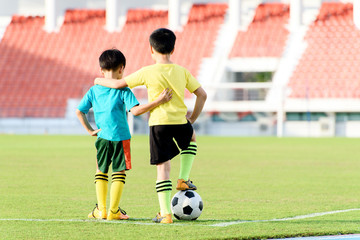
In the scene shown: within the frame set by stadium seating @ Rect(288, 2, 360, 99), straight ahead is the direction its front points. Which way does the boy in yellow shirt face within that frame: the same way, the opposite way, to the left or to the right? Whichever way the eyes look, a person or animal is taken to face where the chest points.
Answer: the opposite way

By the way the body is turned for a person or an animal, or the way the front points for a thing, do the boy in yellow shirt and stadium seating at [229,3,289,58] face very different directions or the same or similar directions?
very different directions

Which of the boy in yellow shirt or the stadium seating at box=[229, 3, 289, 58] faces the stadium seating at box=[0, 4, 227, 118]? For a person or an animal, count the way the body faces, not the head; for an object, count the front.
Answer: the boy in yellow shirt

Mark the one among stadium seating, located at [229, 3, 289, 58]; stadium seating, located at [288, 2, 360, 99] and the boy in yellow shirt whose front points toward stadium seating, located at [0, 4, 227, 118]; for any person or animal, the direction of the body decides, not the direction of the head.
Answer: the boy in yellow shirt

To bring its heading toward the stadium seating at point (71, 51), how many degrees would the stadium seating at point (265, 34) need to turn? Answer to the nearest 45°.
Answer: approximately 90° to its right

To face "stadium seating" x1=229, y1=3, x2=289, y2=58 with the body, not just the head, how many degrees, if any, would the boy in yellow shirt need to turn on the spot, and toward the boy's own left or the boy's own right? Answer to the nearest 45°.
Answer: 0° — they already face it

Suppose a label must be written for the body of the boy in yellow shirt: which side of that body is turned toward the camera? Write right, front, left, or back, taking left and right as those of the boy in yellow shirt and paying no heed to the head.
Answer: back

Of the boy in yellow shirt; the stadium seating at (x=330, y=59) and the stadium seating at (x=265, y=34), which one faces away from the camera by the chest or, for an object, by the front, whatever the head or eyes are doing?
the boy in yellow shirt

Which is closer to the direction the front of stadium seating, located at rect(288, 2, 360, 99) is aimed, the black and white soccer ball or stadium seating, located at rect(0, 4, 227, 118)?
the black and white soccer ball

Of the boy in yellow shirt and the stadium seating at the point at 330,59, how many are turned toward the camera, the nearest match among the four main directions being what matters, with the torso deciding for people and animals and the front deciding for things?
1

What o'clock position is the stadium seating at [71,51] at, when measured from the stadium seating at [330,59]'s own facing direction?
the stadium seating at [71,51] is roughly at 3 o'clock from the stadium seating at [330,59].

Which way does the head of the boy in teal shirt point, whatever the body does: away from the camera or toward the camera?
away from the camera

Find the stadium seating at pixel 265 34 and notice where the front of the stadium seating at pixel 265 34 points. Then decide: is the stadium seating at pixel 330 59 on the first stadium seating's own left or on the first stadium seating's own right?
on the first stadium seating's own left

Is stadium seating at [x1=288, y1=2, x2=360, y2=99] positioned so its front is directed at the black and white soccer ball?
yes

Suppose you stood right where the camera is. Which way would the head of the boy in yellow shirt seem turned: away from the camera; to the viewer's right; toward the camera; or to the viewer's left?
away from the camera
